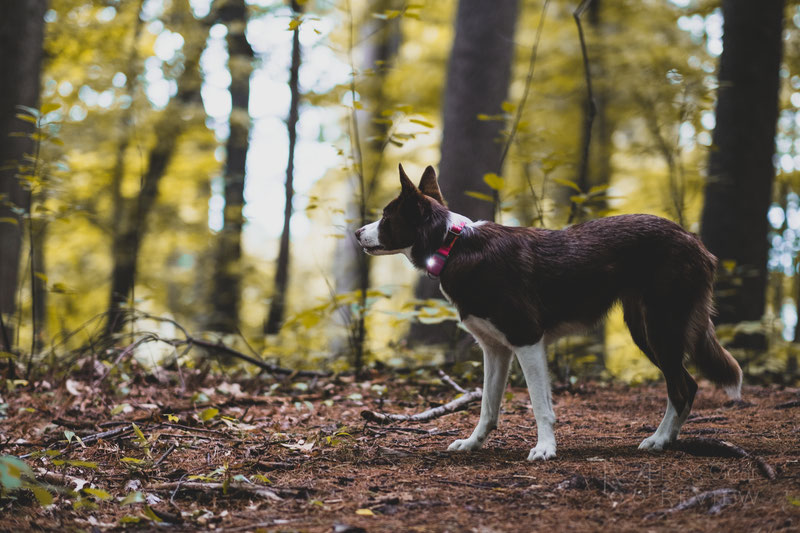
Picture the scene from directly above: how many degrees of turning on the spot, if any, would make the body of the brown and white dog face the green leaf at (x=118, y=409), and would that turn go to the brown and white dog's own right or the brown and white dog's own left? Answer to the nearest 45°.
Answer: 0° — it already faces it

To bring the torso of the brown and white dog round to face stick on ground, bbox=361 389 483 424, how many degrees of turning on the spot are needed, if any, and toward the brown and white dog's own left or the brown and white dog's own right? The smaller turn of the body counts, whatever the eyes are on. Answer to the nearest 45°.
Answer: approximately 45° to the brown and white dog's own right

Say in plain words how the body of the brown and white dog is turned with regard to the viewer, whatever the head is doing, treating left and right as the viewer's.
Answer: facing to the left of the viewer

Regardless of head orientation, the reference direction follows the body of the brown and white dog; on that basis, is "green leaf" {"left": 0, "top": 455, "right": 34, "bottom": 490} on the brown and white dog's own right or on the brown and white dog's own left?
on the brown and white dog's own left
